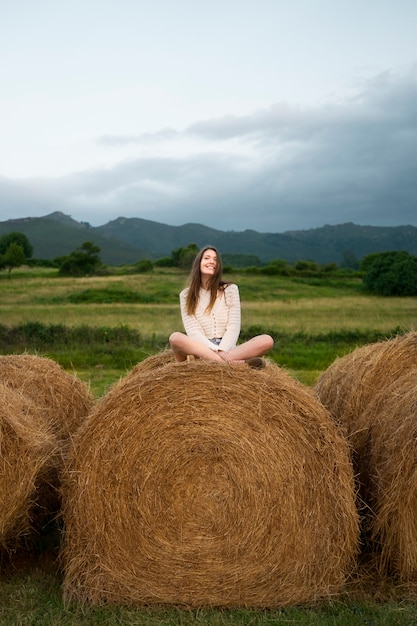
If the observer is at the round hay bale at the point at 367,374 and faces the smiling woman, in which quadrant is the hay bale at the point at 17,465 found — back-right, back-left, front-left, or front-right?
front-right

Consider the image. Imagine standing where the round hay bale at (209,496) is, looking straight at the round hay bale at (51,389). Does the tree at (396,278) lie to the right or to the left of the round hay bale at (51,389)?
right

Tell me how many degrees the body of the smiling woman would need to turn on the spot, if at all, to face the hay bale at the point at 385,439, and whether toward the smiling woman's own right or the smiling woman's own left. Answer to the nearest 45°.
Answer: approximately 45° to the smiling woman's own left

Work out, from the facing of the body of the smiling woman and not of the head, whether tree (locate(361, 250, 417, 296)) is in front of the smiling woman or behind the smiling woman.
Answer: behind

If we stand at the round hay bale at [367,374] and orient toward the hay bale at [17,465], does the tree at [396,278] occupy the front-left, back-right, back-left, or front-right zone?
back-right

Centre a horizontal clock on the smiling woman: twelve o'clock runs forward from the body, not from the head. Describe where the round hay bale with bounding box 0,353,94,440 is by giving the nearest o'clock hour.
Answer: The round hay bale is roughly at 3 o'clock from the smiling woman.

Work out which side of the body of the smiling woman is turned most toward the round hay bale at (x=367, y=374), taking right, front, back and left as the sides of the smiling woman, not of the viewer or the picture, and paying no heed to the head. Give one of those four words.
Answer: left

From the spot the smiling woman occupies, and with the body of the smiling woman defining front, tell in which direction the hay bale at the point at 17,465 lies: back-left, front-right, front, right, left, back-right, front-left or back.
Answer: front-right

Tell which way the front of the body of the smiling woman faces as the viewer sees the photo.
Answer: toward the camera

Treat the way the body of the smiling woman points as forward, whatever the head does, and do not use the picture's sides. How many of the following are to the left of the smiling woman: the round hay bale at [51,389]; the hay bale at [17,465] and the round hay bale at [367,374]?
1
